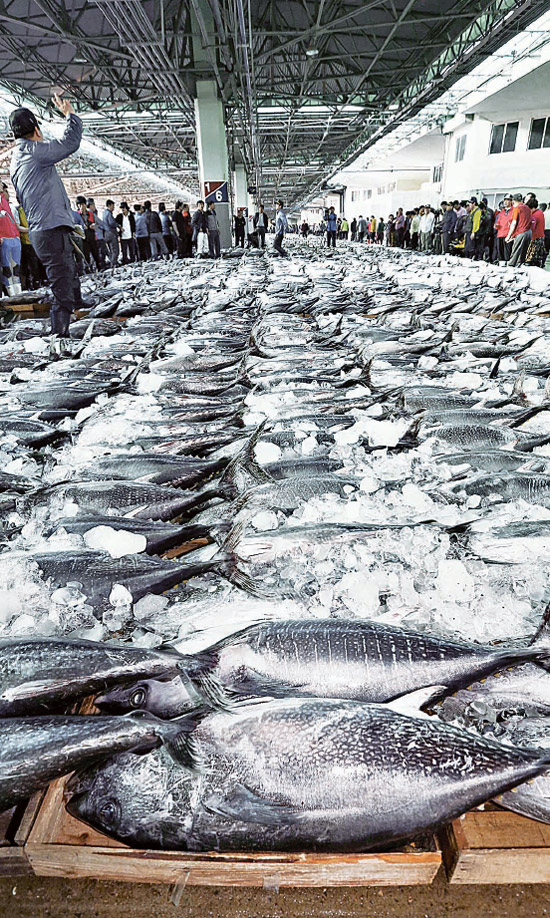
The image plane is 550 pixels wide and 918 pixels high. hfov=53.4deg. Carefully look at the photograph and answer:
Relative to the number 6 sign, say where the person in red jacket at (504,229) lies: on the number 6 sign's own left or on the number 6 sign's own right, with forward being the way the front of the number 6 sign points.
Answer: on the number 6 sign's own left

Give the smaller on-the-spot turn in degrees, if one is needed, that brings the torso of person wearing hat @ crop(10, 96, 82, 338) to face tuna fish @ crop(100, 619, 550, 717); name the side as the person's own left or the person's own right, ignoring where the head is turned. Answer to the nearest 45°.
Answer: approximately 135° to the person's own right

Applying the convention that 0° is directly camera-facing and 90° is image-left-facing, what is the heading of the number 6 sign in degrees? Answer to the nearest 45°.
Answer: approximately 0°

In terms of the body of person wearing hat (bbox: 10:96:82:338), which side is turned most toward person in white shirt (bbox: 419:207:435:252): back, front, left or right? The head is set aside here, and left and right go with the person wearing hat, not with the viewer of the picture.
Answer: front

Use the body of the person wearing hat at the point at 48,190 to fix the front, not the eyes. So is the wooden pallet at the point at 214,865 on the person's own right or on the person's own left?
on the person's own right

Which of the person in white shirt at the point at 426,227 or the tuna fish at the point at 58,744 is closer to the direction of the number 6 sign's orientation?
the tuna fish

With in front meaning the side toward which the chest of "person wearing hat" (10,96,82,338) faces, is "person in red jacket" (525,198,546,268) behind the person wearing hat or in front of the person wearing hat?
in front

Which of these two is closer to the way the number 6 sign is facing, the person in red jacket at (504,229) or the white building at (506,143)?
the person in red jacket

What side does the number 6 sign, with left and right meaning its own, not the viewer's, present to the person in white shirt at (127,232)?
right

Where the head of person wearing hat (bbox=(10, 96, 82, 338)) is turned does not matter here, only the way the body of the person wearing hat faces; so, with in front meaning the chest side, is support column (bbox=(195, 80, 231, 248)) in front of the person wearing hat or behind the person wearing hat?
in front

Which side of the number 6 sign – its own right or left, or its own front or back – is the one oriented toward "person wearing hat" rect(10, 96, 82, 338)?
front

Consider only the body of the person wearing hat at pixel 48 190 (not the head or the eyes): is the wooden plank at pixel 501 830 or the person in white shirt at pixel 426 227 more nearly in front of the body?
the person in white shirt

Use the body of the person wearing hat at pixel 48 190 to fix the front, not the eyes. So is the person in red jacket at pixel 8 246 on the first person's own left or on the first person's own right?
on the first person's own left

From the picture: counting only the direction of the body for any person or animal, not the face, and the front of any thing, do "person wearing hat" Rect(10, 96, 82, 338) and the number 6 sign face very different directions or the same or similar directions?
very different directions

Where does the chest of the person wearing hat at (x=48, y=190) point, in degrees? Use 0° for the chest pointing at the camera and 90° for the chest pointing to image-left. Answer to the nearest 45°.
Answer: approximately 225°

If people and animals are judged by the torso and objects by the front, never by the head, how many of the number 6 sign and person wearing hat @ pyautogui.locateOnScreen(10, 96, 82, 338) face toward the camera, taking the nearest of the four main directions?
1

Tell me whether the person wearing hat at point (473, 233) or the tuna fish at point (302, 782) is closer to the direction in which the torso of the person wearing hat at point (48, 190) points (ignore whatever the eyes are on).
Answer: the person wearing hat
